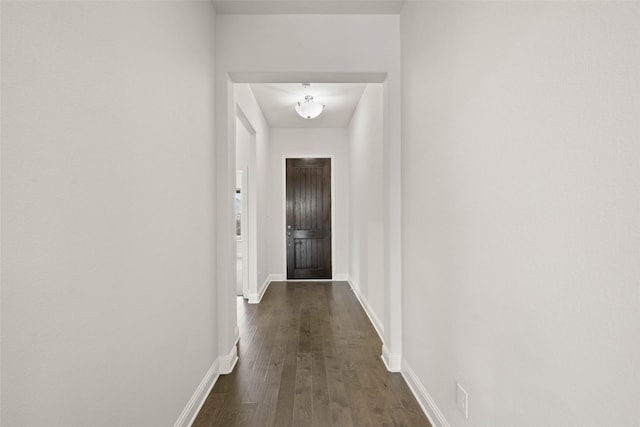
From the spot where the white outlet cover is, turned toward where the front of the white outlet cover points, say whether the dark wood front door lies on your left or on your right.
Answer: on your right

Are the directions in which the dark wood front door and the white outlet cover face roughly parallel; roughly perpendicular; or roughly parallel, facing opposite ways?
roughly perpendicular

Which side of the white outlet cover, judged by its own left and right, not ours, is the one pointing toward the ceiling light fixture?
right

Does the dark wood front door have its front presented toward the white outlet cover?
yes

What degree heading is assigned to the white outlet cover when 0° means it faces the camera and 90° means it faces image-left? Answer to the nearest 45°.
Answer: approximately 45°

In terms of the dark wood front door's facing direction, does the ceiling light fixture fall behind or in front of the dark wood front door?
in front

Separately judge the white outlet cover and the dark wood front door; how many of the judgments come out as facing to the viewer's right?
0

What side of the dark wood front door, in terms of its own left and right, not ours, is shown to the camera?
front

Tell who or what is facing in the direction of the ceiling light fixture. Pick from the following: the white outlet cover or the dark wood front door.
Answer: the dark wood front door
